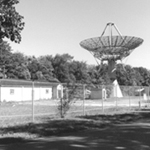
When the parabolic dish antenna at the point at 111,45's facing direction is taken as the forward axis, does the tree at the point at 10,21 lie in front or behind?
in front

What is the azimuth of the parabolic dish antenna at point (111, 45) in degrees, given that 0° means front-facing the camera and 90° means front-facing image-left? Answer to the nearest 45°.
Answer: approximately 0°
